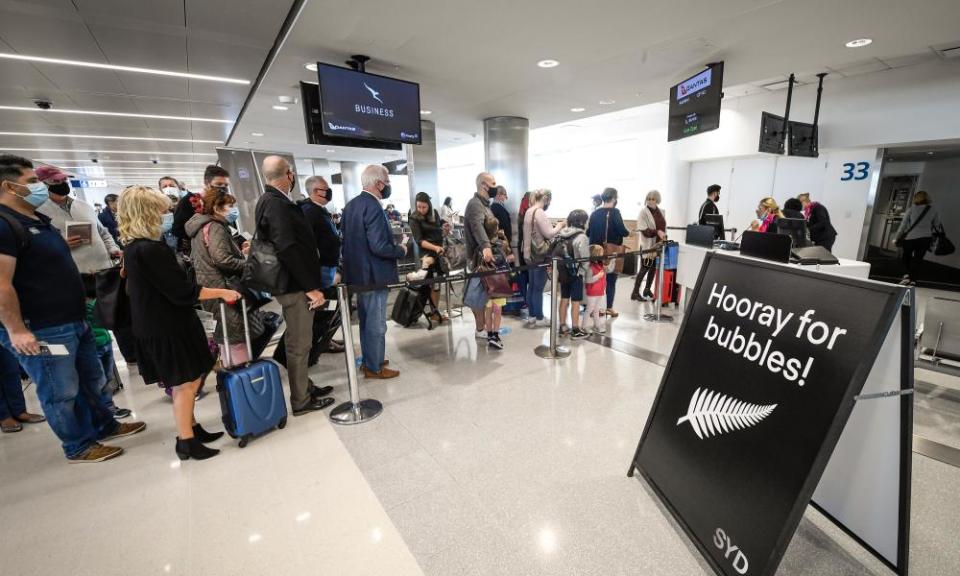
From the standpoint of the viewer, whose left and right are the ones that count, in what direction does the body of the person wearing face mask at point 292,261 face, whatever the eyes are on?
facing to the right of the viewer

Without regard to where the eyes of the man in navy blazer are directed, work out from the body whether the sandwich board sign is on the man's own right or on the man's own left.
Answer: on the man's own right

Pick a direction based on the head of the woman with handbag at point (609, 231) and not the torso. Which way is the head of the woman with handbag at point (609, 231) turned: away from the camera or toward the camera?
away from the camera

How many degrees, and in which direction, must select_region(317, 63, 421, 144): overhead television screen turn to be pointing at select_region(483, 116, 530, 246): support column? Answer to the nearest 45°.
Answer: approximately 90° to its left

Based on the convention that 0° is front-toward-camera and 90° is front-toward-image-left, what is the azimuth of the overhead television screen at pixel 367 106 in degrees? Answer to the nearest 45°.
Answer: approximately 315°

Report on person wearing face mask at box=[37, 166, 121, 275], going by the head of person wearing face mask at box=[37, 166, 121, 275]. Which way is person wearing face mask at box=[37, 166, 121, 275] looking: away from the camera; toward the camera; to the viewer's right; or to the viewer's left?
to the viewer's right

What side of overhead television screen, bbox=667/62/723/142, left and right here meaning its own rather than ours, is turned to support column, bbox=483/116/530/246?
right
